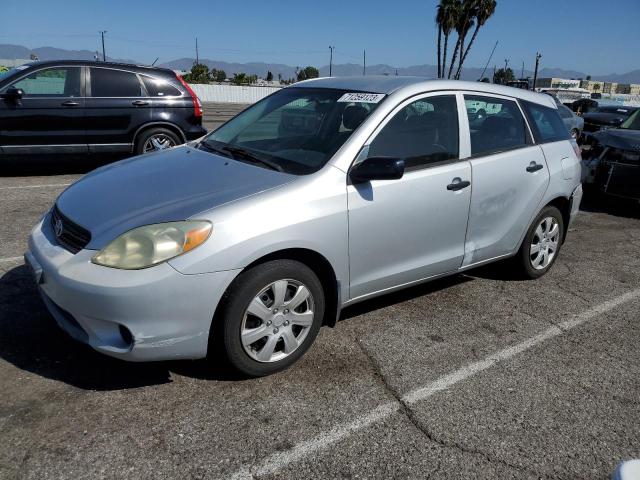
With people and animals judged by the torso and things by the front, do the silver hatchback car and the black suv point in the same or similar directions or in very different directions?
same or similar directions

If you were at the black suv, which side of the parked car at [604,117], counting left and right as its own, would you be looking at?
front

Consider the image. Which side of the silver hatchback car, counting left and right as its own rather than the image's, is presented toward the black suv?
right

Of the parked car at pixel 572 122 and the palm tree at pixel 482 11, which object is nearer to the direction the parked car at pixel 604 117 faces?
the parked car

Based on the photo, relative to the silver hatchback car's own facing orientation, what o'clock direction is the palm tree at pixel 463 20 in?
The palm tree is roughly at 5 o'clock from the silver hatchback car.

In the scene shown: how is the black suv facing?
to the viewer's left

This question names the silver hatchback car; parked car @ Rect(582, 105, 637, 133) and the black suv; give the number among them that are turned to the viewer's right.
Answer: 0

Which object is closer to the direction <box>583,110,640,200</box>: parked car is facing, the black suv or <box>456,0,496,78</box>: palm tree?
the black suv

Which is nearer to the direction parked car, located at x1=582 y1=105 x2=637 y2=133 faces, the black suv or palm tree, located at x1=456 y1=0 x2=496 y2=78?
the black suv

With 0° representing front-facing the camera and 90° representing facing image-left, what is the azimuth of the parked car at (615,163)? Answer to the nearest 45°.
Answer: approximately 45°

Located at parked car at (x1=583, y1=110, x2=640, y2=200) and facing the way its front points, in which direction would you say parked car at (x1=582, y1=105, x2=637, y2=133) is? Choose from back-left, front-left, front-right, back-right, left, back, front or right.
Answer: back-right

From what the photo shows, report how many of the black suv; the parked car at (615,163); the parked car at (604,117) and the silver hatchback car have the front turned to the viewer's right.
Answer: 0

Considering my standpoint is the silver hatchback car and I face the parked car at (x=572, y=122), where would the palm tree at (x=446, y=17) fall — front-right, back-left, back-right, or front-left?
front-left

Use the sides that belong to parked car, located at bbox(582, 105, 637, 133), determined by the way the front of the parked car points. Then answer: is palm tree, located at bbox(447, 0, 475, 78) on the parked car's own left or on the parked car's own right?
on the parked car's own right

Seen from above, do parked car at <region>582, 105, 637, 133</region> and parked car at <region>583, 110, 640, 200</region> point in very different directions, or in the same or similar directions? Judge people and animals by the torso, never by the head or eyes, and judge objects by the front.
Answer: same or similar directions

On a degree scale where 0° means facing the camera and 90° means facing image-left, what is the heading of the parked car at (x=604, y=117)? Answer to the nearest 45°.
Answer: approximately 45°

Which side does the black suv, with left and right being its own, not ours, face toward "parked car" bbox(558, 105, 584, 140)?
back

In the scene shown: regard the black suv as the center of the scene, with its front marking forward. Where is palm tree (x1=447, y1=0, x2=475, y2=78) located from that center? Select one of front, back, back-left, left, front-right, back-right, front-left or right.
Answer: back-right
